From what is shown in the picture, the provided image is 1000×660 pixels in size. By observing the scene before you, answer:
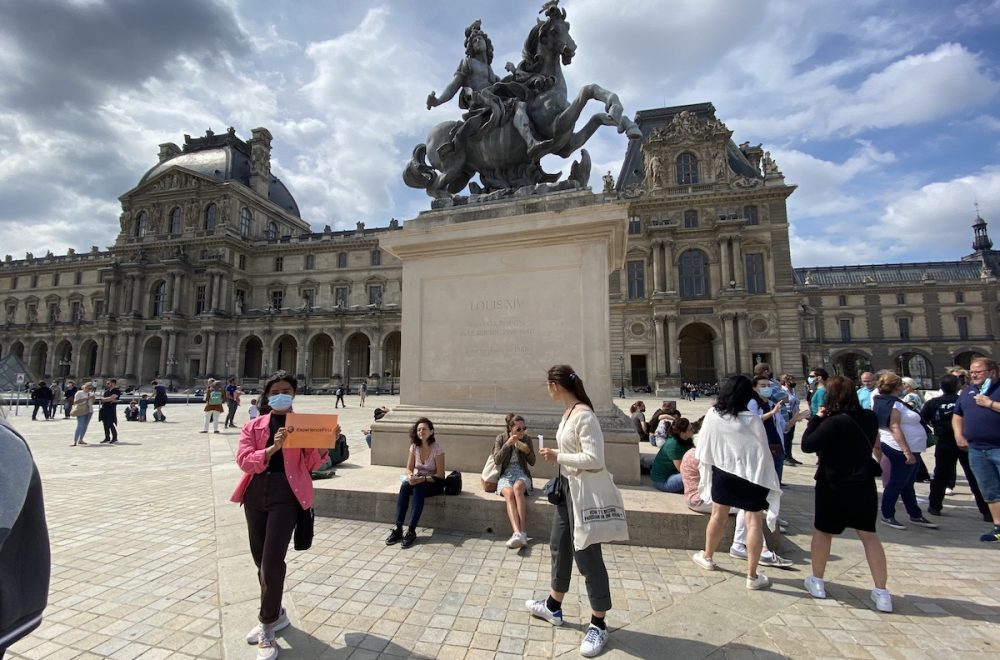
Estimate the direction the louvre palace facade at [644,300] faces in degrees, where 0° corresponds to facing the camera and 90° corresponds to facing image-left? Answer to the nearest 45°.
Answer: approximately 0°

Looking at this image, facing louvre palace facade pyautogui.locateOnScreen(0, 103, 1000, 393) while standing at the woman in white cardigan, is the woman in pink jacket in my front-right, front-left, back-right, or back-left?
back-left

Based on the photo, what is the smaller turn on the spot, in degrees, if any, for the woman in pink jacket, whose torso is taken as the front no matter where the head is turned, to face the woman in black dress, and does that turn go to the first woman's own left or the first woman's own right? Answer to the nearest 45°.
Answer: approximately 90° to the first woman's own left

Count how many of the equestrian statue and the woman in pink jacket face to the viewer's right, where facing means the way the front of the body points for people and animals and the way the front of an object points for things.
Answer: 1

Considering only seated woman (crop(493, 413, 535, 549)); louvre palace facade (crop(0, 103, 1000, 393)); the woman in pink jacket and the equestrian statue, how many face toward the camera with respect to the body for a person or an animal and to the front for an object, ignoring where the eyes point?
3

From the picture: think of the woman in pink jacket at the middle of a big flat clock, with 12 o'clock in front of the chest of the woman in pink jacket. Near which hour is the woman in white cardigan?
The woman in white cardigan is roughly at 10 o'clock from the woman in pink jacket.

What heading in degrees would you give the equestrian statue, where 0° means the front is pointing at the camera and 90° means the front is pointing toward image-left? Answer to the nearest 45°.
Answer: approximately 270°
